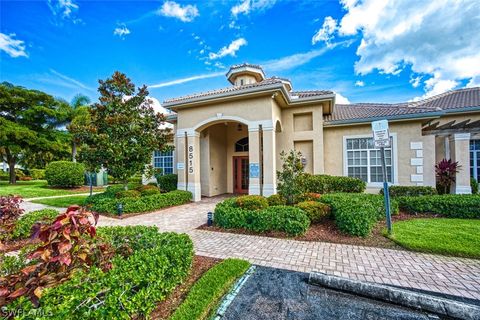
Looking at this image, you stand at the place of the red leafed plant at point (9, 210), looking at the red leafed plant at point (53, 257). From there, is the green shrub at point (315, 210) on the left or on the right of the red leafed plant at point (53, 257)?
left

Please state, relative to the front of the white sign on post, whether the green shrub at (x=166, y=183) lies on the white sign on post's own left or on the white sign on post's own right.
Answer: on the white sign on post's own right

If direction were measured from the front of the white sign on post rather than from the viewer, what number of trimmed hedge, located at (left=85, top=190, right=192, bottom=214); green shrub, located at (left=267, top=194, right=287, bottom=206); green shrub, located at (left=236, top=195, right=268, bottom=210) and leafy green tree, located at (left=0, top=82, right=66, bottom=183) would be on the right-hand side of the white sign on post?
4

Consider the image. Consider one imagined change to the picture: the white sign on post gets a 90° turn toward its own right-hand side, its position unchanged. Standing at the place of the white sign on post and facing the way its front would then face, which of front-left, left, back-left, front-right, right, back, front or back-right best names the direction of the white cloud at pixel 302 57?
front-right

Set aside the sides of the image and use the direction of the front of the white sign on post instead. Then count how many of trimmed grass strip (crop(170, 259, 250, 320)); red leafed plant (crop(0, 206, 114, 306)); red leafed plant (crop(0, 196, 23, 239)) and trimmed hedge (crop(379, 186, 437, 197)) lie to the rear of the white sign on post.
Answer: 1

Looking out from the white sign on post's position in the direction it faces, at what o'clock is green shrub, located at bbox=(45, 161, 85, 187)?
The green shrub is roughly at 3 o'clock from the white sign on post.

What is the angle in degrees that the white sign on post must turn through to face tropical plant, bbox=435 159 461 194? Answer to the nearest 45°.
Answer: approximately 180°

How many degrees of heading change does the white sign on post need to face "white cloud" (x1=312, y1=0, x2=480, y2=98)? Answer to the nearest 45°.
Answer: approximately 180°

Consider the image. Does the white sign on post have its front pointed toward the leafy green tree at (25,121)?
no

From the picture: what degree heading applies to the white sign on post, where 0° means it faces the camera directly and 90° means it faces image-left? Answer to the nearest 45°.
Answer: approximately 0°

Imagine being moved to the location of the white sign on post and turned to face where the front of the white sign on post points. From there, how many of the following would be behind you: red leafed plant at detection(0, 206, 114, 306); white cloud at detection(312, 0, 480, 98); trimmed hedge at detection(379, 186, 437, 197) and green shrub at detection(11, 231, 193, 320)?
2

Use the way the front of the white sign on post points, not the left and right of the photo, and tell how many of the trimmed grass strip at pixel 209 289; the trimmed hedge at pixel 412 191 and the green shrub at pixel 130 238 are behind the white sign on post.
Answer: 1

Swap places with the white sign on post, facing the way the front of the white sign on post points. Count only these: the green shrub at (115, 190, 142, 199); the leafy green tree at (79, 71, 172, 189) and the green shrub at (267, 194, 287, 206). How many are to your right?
3

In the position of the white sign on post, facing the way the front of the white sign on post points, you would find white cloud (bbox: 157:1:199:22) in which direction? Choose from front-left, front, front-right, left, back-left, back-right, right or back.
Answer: right

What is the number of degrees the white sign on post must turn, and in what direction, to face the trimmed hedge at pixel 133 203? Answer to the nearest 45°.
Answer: approximately 90° to its right

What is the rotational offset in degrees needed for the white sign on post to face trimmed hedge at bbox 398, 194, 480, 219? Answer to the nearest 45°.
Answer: approximately 135° to its left
